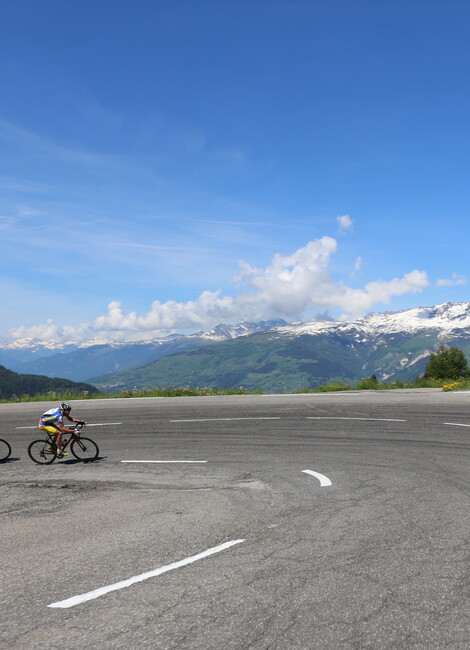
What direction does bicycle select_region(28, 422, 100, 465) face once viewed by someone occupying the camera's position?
facing to the right of the viewer

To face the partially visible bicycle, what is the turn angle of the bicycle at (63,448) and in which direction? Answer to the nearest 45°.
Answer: approximately 135° to its left

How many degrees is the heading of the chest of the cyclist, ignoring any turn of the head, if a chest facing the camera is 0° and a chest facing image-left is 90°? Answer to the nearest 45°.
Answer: approximately 270°

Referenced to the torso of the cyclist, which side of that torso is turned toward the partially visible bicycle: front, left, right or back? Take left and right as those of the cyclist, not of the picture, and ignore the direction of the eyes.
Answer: back
